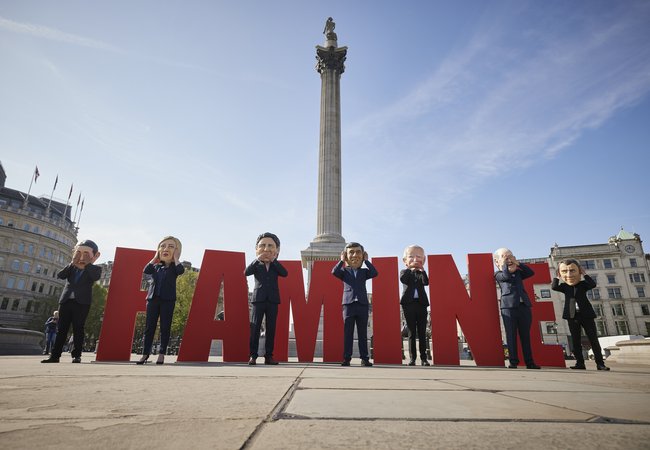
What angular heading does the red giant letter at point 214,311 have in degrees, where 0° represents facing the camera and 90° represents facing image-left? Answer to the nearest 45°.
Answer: approximately 0°

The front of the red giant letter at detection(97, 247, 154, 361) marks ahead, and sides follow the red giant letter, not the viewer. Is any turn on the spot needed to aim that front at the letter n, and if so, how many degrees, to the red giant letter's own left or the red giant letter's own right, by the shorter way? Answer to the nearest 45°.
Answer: approximately 45° to the red giant letter's own left

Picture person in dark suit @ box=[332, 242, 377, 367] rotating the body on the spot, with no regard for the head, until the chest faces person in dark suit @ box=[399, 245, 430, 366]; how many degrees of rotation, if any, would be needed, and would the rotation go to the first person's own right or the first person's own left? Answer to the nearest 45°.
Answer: approximately 135° to the first person's own left

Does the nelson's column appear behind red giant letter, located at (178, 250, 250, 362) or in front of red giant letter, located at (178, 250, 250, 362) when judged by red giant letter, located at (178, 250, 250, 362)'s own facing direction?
behind

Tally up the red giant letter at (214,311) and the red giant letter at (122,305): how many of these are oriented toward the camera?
2

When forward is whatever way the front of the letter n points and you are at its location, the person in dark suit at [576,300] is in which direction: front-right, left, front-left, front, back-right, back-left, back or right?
left

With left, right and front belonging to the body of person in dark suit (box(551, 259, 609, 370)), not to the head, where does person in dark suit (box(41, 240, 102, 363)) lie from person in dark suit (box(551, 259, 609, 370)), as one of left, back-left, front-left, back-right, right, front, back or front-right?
front-right

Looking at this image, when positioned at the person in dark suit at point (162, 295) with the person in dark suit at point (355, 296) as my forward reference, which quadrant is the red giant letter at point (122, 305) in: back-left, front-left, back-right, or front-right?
back-left

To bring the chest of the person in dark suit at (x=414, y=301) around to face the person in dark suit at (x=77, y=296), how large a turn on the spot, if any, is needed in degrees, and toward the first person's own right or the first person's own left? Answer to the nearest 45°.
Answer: approximately 90° to the first person's own right

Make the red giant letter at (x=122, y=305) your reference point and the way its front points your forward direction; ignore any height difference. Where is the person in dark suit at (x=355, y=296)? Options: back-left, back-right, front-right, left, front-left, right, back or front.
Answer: front-left
